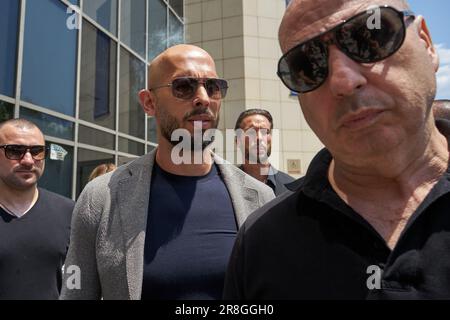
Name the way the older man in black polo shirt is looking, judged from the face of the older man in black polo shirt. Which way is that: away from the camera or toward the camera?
toward the camera

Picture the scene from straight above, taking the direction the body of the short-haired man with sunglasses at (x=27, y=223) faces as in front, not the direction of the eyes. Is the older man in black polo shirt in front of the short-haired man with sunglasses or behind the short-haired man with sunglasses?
in front

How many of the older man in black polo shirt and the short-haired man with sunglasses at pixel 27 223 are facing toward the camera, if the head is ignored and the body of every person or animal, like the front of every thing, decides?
2

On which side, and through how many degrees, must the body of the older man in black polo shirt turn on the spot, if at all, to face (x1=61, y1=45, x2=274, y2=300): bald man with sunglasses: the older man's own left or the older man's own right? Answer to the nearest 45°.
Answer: approximately 135° to the older man's own right

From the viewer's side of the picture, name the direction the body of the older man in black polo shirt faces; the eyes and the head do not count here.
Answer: toward the camera

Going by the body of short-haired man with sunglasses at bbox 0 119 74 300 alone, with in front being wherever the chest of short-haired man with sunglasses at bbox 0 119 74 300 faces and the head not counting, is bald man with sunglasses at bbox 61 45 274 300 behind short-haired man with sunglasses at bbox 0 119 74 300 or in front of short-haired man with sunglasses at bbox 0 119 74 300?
in front
